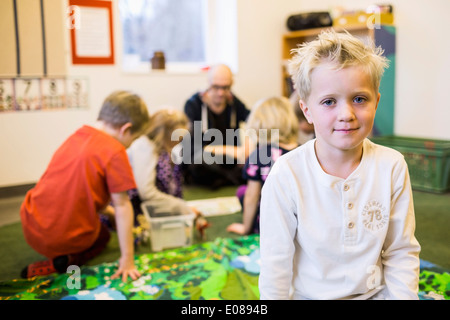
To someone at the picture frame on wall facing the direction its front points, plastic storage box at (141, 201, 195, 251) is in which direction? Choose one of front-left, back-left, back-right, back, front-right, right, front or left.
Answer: front

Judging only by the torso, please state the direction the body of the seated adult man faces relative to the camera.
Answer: toward the camera

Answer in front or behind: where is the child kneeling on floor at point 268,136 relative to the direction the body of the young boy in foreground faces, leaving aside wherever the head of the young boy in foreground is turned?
behind

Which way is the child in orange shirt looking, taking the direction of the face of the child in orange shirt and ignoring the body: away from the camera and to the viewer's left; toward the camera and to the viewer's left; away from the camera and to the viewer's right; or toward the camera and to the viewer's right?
away from the camera and to the viewer's right

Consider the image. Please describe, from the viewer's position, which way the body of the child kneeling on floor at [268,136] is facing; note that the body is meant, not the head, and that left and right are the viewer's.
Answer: facing away from the viewer and to the left of the viewer

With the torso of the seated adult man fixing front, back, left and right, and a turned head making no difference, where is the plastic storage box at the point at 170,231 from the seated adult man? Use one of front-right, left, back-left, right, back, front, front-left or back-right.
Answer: front

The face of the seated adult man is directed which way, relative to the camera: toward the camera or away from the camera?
toward the camera

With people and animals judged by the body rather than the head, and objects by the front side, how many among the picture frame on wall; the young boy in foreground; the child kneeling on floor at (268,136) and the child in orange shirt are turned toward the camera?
2

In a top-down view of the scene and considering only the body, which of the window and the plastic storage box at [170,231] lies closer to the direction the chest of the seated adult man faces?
the plastic storage box

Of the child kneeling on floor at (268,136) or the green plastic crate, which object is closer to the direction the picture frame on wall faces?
the child kneeling on floor

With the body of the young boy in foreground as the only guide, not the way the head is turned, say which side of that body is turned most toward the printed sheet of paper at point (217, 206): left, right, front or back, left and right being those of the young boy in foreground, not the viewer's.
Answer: back

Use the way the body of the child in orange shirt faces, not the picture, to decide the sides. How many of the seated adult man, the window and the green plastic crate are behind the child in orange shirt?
0

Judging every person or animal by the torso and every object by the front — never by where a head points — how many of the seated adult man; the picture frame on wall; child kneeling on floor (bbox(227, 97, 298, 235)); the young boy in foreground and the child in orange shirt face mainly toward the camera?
3

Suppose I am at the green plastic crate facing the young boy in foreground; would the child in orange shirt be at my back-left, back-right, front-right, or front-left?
front-right

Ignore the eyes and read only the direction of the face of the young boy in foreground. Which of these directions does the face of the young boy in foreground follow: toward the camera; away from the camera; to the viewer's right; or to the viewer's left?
toward the camera

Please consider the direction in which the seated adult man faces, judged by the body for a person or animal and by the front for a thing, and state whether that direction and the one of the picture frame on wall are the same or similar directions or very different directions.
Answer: same or similar directions
